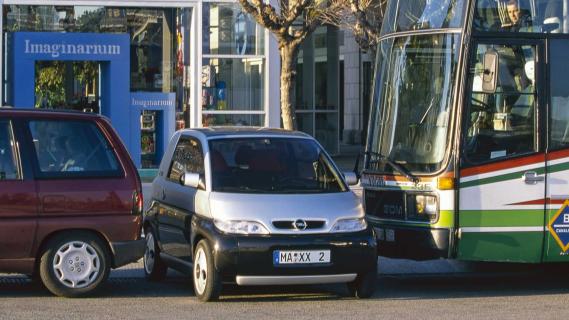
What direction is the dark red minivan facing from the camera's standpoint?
to the viewer's left

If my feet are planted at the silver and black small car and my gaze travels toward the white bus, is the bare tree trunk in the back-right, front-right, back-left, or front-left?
front-left

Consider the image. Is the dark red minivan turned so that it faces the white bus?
no

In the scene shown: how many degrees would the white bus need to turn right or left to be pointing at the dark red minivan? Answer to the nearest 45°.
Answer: approximately 45° to its right

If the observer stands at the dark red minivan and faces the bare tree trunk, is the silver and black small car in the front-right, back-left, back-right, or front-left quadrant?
front-right

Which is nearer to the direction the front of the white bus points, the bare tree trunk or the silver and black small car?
the silver and black small car

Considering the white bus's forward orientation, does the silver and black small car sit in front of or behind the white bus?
in front

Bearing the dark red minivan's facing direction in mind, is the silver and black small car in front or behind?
behind

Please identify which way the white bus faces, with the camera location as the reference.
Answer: facing the viewer and to the left of the viewer

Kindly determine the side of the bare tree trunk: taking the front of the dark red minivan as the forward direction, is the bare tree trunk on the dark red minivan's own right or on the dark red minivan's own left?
on the dark red minivan's own right

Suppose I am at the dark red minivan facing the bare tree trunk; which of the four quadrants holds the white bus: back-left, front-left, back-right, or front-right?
front-right

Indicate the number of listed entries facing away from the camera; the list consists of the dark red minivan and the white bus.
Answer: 0

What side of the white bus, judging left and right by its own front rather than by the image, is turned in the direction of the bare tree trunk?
right
